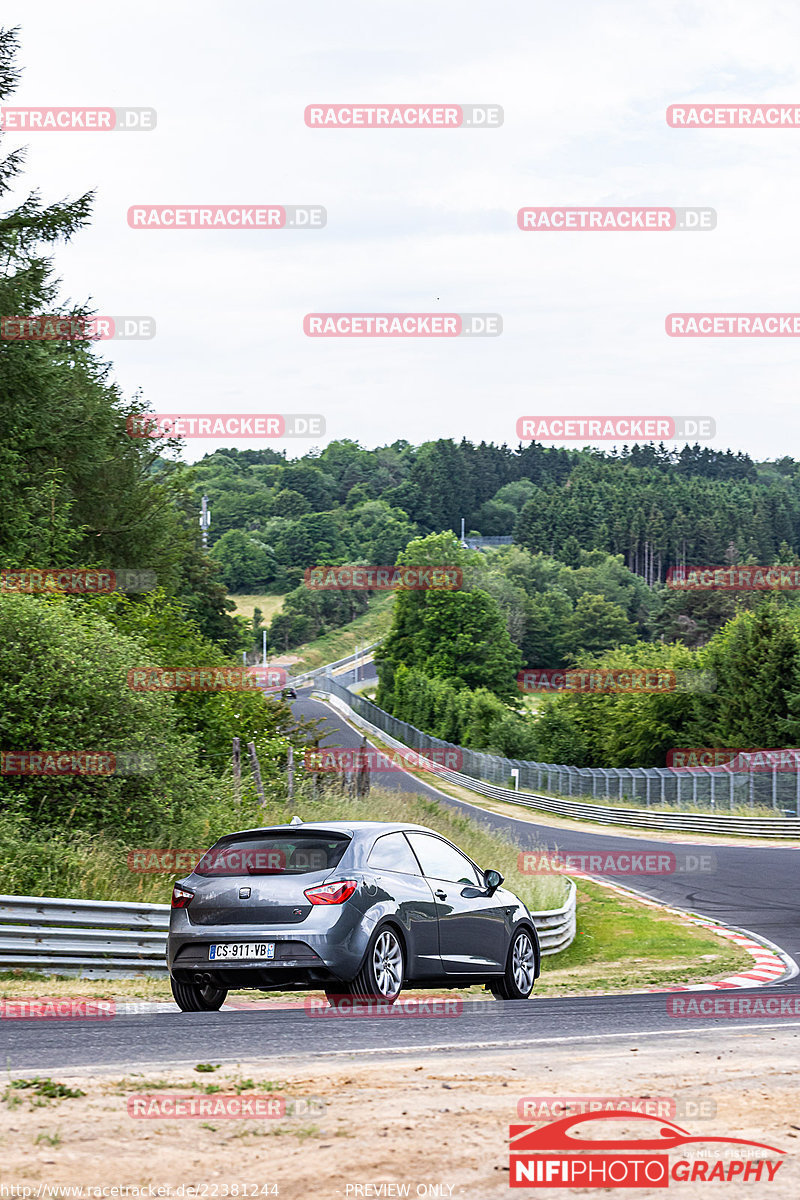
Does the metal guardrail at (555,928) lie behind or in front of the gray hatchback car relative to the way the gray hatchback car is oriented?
in front

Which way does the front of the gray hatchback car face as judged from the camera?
facing away from the viewer and to the right of the viewer

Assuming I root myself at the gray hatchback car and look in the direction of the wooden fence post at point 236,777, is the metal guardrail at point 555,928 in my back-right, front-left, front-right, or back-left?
front-right

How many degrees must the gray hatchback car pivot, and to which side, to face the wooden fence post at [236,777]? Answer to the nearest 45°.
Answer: approximately 45° to its left
